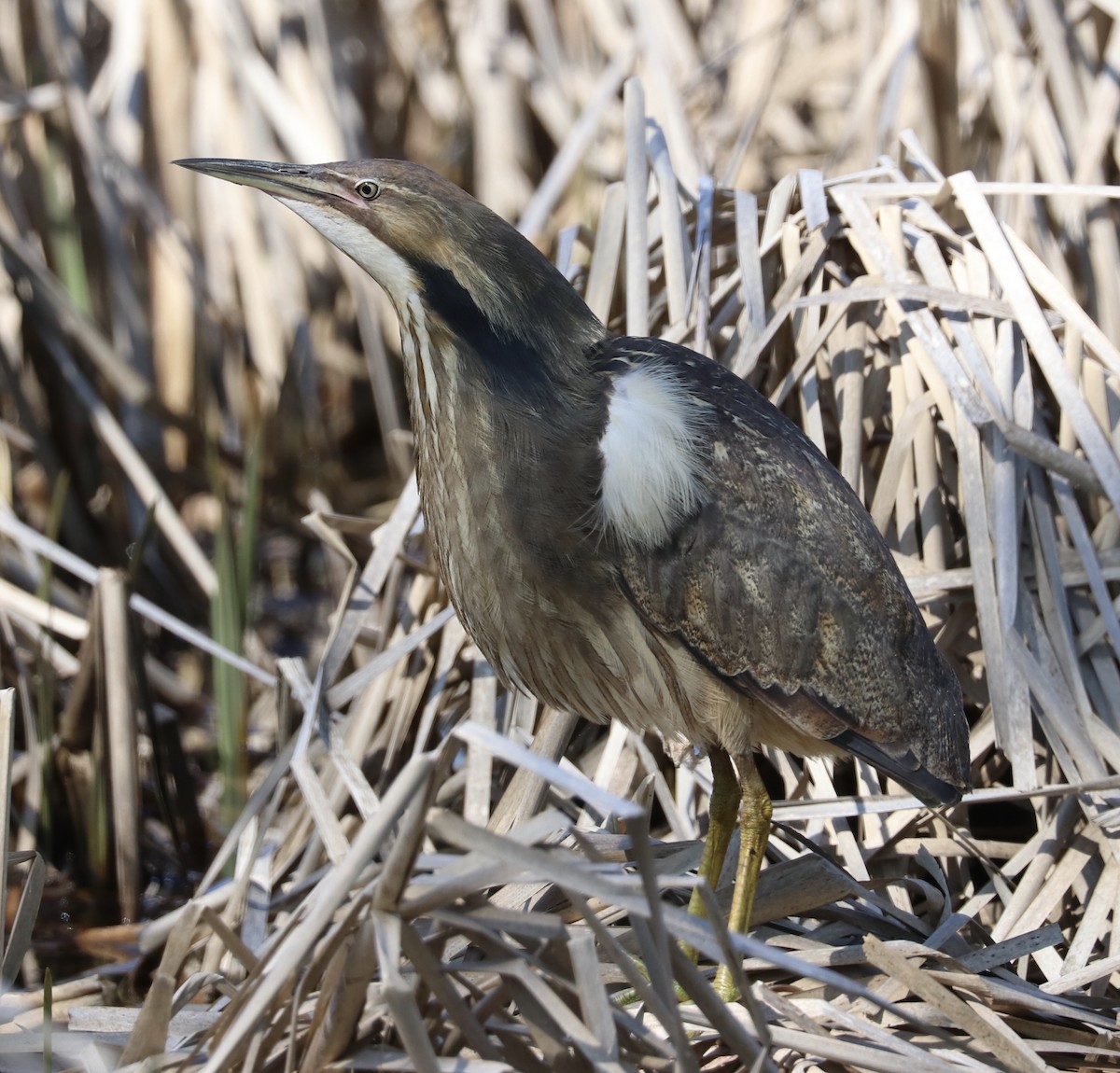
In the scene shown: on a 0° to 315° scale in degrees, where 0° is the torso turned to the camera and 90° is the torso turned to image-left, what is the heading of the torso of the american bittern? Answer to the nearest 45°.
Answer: approximately 90°
